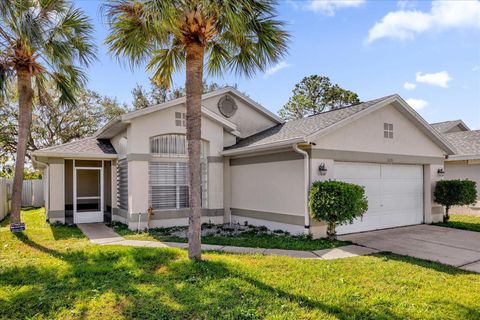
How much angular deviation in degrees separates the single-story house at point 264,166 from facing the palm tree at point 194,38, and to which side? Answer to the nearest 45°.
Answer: approximately 45° to its right

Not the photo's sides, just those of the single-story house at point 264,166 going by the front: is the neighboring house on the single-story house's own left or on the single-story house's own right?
on the single-story house's own left

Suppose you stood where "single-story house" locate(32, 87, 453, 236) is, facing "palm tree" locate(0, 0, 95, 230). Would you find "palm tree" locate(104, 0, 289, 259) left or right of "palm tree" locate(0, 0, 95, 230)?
left

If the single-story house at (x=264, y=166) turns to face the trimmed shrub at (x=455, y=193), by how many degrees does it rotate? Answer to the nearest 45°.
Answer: approximately 45° to its left

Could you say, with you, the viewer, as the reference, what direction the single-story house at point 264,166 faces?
facing the viewer and to the right of the viewer
